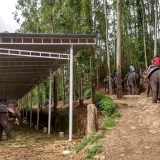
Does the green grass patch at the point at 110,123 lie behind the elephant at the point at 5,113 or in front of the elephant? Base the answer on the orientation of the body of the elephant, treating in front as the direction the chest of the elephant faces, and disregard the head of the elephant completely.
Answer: in front
